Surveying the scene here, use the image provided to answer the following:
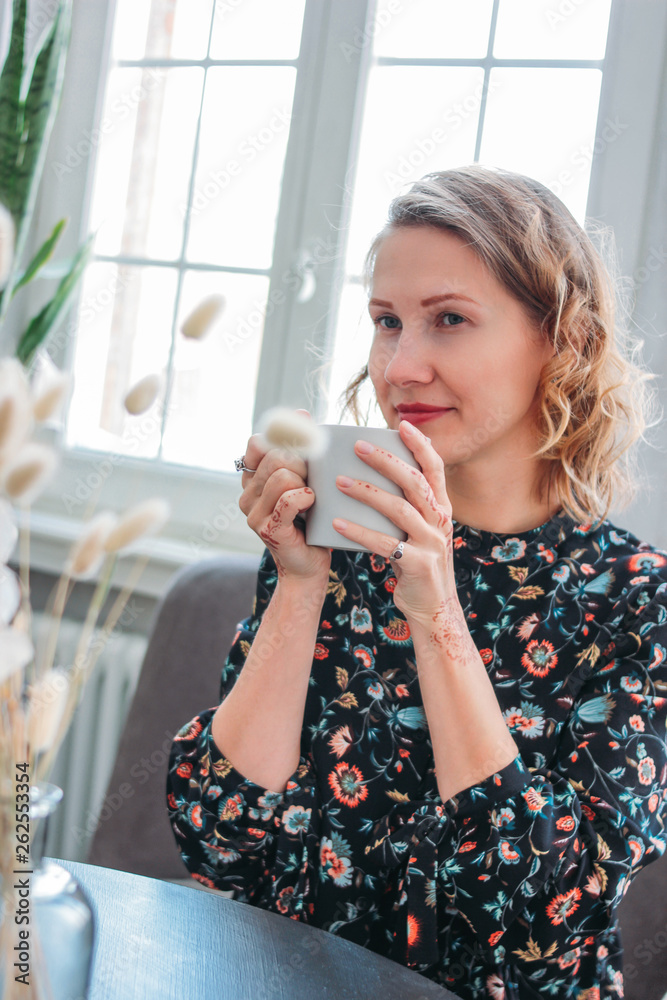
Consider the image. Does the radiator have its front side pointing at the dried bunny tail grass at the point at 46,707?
yes

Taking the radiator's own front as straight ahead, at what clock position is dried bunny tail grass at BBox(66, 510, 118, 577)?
The dried bunny tail grass is roughly at 12 o'clock from the radiator.

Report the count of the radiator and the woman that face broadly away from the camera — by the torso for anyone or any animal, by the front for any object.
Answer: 0

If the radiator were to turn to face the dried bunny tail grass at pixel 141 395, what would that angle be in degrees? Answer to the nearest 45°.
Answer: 0° — it already faces it

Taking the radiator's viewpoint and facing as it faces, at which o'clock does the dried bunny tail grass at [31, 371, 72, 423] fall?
The dried bunny tail grass is roughly at 12 o'clock from the radiator.

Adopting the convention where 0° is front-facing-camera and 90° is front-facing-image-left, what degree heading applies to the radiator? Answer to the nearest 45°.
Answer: approximately 0°

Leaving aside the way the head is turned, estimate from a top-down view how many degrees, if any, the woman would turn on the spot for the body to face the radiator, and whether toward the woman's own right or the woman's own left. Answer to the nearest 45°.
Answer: approximately 90° to the woman's own right

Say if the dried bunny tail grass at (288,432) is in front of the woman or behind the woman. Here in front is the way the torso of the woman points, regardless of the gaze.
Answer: in front

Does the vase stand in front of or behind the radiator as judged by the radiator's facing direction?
in front

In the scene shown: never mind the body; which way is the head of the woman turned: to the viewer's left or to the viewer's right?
to the viewer's left
